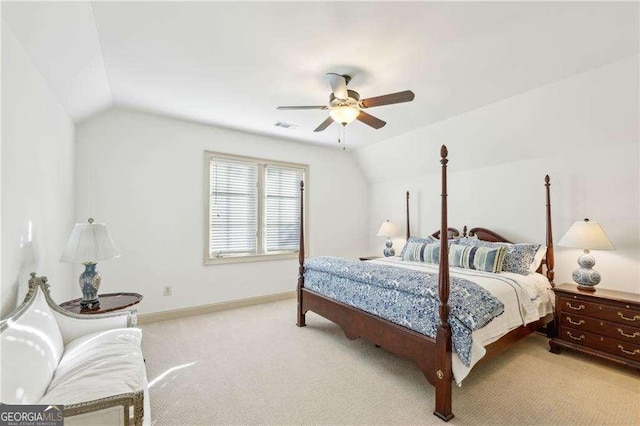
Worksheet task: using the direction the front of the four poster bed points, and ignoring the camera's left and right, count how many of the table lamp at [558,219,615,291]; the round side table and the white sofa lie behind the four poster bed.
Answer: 1

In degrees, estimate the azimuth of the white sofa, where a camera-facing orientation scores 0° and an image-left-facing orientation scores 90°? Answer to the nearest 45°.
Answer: approximately 270°

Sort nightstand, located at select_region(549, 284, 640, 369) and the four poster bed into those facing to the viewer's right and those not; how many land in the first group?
0

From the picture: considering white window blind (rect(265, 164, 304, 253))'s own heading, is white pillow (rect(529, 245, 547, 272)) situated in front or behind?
in front

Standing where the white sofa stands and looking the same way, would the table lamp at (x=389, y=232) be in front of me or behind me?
in front

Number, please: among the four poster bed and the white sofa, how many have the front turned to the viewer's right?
1

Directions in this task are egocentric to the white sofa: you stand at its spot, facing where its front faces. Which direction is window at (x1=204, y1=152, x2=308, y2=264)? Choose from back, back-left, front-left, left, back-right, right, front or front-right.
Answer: front-left

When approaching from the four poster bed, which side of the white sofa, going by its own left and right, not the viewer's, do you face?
front

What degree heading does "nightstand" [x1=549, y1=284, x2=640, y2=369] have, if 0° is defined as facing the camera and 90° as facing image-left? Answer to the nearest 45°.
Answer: approximately 45°

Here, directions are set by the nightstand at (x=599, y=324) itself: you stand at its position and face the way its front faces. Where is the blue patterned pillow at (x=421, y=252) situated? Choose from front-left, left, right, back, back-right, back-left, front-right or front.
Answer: front-right

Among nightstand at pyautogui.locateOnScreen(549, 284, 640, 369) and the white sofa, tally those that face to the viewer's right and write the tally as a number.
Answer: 1

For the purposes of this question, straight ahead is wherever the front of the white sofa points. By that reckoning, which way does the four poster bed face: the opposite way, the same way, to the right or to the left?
the opposite way

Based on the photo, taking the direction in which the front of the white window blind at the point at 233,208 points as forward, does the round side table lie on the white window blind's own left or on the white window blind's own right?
on the white window blind's own right

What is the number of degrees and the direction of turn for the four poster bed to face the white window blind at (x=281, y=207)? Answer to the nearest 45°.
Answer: approximately 90° to its right

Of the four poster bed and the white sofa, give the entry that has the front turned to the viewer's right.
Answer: the white sofa

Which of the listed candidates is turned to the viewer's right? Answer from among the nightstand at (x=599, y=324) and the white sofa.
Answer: the white sofa
